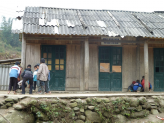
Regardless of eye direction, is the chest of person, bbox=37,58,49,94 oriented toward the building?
no

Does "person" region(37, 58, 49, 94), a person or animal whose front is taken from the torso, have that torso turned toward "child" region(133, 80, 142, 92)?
no

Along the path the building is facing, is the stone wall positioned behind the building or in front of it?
in front

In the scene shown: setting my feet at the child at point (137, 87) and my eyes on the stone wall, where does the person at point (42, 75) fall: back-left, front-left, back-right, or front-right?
front-right

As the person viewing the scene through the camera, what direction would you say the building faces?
facing the viewer
